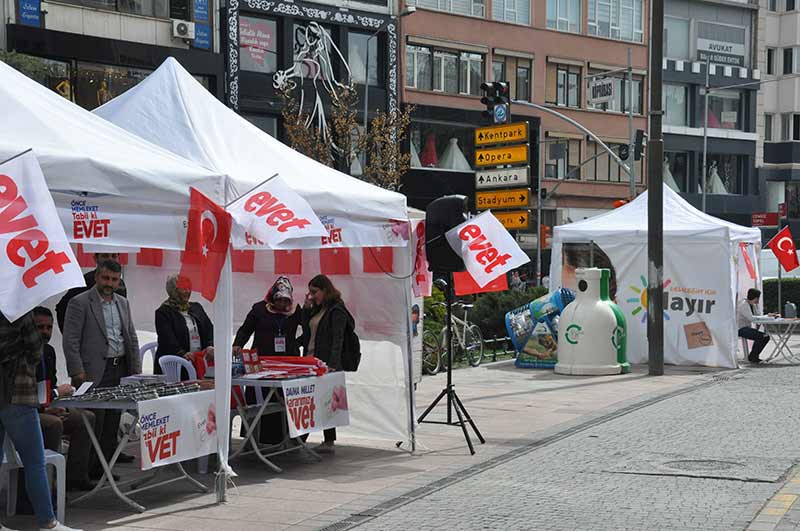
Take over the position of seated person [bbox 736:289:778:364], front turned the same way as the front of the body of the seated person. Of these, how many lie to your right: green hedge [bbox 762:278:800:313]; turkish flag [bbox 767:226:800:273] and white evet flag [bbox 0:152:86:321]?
1

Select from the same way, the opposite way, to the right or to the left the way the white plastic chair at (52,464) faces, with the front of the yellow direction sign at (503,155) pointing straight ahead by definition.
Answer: to the left

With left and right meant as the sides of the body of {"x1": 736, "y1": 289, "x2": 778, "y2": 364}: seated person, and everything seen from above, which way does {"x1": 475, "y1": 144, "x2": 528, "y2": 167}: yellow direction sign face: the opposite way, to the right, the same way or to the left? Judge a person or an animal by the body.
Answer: to the right

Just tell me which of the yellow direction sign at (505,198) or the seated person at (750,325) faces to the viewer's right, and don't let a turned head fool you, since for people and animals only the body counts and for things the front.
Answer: the seated person

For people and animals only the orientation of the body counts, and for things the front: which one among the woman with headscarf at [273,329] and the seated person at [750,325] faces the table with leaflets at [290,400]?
the woman with headscarf

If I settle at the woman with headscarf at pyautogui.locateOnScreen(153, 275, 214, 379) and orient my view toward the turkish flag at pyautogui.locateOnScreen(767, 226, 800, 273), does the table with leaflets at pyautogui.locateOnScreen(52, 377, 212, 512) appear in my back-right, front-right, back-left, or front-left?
back-right

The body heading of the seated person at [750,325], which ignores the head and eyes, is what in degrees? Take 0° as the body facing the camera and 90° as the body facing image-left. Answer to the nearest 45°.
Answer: approximately 270°

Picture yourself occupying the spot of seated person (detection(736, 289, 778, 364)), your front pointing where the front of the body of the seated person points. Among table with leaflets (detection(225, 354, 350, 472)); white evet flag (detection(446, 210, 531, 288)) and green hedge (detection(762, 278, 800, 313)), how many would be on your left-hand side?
1

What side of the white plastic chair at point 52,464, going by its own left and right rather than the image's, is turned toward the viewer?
right

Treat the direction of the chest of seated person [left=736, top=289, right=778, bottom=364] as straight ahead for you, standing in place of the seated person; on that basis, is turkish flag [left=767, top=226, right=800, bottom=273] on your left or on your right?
on your left

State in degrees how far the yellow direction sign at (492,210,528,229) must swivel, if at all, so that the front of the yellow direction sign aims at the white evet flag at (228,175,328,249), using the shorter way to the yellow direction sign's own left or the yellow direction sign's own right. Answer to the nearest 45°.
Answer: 0° — it already faces it
